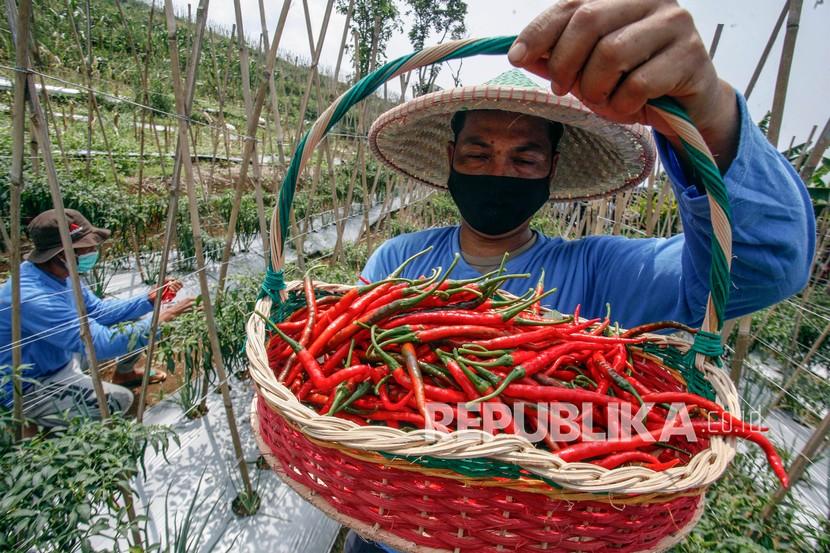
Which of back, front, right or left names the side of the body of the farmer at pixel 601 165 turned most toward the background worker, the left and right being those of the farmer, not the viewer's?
right

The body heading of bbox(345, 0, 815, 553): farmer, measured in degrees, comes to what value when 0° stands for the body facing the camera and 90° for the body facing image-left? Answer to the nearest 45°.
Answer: approximately 0°

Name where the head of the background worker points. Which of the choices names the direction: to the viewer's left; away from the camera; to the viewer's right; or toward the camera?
to the viewer's right

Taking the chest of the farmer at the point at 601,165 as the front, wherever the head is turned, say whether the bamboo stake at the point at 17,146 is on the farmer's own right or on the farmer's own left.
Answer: on the farmer's own right

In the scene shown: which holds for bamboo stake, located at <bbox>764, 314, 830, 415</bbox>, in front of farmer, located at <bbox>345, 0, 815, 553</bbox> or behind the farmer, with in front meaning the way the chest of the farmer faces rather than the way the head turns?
behind

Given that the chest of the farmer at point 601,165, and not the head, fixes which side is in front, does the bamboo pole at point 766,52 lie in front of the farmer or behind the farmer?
behind
